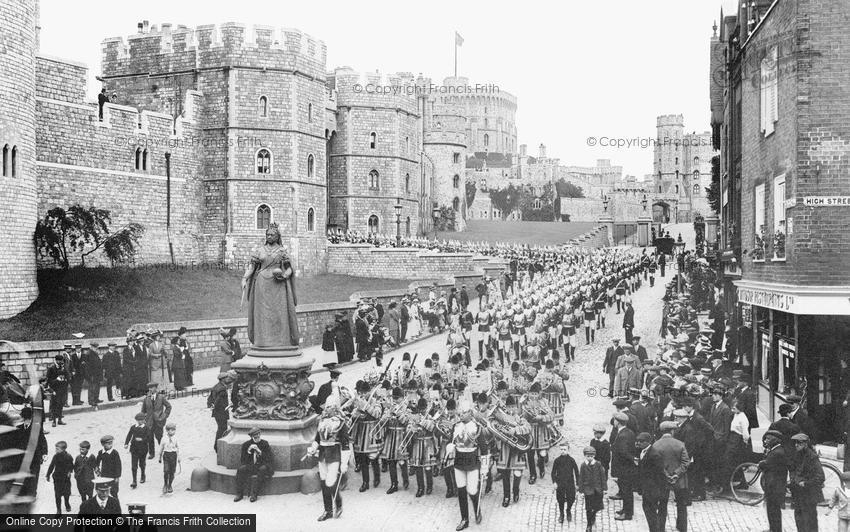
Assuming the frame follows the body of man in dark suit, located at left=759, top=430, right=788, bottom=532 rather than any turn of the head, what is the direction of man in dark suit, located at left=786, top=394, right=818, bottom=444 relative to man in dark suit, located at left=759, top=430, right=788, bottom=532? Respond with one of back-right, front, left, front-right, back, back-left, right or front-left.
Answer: right

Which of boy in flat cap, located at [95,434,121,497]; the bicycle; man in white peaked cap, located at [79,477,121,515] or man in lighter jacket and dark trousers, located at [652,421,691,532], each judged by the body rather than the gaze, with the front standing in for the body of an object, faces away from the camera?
the man in lighter jacket and dark trousers

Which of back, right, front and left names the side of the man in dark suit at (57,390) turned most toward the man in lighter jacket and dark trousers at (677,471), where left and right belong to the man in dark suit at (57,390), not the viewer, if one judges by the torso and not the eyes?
front

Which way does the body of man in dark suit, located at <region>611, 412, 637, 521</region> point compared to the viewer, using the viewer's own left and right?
facing to the left of the viewer

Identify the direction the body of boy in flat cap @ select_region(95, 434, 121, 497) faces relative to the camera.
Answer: toward the camera

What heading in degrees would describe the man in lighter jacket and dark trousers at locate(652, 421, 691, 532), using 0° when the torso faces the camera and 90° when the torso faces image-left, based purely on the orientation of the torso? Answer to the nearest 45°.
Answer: approximately 180°

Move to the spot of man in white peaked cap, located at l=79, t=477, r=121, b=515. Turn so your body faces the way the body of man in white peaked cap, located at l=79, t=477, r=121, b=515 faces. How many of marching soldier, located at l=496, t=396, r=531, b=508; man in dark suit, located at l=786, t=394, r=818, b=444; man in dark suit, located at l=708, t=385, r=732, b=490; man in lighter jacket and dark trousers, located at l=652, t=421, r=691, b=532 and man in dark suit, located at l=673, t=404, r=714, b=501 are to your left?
5

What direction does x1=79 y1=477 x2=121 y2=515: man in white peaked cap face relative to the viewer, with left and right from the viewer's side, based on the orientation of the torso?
facing the viewer

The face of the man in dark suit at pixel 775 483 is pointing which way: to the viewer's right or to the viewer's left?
to the viewer's left

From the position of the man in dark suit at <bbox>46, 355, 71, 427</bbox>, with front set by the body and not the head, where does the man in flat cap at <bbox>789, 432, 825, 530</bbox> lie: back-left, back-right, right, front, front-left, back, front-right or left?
front

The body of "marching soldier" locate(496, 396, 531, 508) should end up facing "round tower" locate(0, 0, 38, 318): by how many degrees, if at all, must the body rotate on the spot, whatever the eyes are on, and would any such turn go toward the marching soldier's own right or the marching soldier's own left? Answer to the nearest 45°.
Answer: approximately 135° to the marching soldier's own right

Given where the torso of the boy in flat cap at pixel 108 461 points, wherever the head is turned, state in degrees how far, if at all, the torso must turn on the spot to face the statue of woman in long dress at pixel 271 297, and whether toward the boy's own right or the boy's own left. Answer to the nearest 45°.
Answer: approximately 90° to the boy's own left
